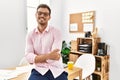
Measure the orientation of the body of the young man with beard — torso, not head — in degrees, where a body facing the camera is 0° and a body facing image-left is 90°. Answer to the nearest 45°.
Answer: approximately 0°

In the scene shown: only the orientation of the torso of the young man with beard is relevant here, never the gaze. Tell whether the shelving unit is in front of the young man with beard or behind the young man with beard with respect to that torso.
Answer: behind

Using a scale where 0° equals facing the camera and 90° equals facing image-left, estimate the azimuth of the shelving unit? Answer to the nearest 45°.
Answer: approximately 45°
